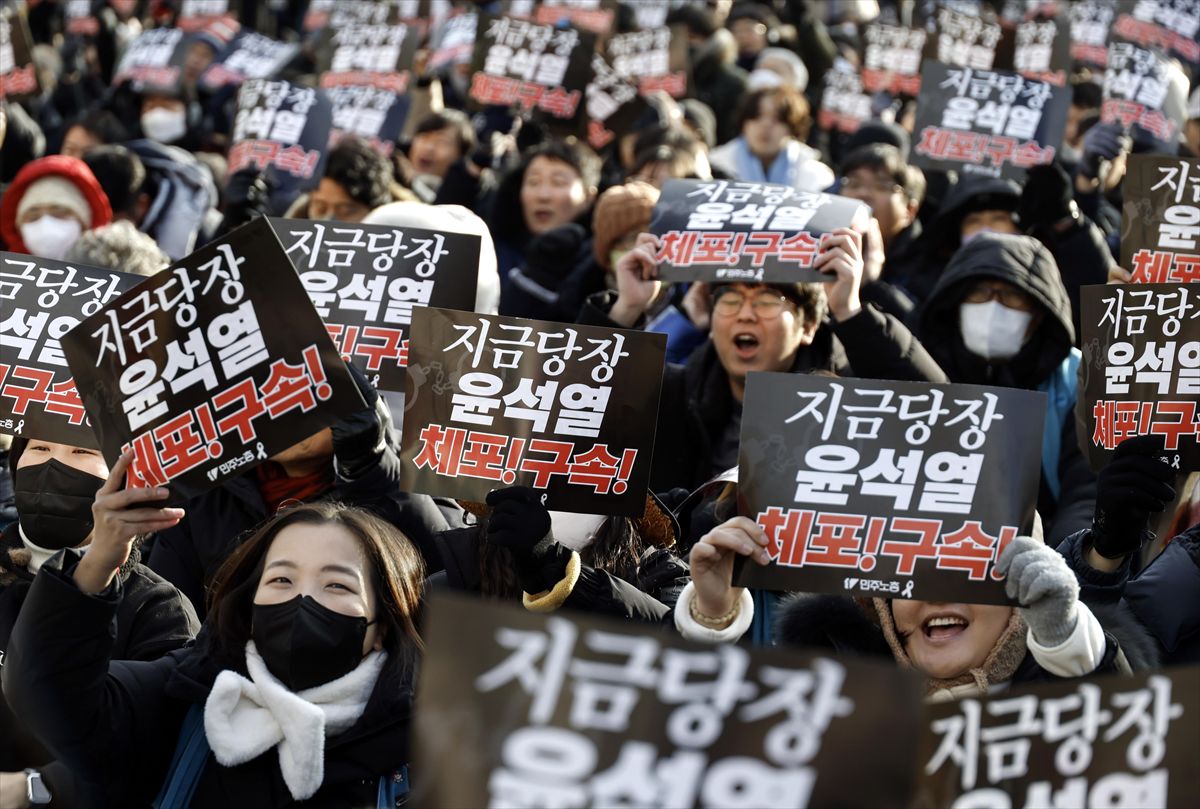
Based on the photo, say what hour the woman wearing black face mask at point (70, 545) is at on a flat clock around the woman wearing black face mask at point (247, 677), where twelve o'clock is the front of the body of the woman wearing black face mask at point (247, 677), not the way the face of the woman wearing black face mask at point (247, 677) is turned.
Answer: the woman wearing black face mask at point (70, 545) is roughly at 5 o'clock from the woman wearing black face mask at point (247, 677).

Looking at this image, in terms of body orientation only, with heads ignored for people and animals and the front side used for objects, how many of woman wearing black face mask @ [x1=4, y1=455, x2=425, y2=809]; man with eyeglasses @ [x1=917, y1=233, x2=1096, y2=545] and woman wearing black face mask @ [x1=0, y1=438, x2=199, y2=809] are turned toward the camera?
3

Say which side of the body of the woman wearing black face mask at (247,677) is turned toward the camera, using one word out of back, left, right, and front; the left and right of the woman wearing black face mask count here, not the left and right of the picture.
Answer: front

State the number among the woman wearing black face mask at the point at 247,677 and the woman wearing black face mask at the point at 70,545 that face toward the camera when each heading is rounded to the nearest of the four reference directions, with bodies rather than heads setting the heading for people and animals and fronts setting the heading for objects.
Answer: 2

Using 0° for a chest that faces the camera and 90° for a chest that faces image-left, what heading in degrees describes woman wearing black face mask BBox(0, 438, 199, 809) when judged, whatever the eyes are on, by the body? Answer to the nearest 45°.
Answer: approximately 0°

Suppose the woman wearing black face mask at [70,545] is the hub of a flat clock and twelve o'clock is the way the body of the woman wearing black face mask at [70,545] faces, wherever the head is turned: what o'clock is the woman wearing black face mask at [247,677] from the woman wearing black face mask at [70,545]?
the woman wearing black face mask at [247,677] is roughly at 11 o'clock from the woman wearing black face mask at [70,545].

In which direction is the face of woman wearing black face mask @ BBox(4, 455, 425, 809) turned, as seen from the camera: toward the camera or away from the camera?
toward the camera

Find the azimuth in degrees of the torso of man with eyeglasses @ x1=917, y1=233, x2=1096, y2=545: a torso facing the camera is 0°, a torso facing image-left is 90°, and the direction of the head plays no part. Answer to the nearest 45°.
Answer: approximately 0°

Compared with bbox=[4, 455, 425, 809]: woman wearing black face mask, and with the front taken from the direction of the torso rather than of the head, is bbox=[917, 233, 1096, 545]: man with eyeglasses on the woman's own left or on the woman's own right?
on the woman's own left

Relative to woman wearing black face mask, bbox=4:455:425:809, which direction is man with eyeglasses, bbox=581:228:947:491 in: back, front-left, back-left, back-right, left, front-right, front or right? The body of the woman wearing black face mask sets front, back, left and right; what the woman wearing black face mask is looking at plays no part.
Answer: back-left
